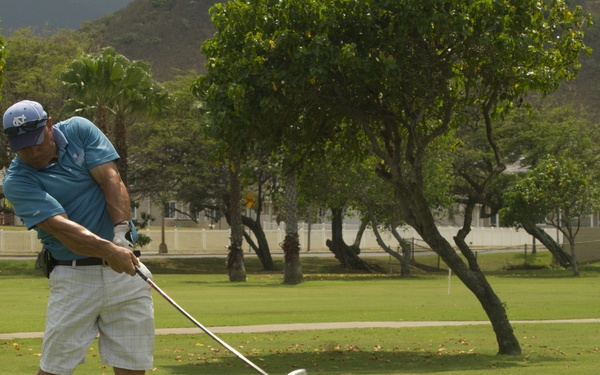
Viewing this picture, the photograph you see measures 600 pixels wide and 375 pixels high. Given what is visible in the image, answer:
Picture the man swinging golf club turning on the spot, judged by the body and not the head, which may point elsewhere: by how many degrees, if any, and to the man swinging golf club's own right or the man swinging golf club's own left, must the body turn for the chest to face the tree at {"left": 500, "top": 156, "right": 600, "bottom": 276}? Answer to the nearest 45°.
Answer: approximately 135° to the man swinging golf club's own left

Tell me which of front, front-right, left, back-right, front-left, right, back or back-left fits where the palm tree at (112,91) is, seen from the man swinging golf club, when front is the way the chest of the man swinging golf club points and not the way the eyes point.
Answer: back

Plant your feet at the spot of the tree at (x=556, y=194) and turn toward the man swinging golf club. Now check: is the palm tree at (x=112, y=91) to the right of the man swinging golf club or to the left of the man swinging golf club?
right

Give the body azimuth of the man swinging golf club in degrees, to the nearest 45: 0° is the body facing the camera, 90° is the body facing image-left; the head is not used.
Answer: approximately 0°
